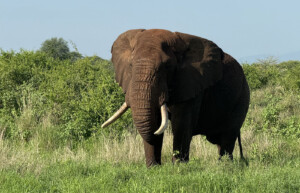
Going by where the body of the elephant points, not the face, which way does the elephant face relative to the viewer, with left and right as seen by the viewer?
facing the viewer and to the left of the viewer
